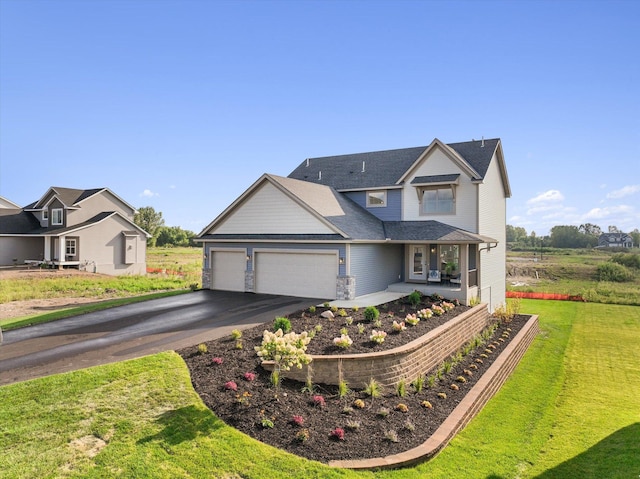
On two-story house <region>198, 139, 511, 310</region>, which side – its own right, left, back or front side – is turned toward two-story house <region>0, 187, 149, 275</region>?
right

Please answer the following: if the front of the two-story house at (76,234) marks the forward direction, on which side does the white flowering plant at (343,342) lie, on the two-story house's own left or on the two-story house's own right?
on the two-story house's own left

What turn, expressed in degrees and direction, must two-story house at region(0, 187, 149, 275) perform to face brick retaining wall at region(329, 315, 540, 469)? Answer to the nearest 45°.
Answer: approximately 45° to its left

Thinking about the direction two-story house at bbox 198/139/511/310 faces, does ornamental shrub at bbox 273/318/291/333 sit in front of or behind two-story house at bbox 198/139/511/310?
in front

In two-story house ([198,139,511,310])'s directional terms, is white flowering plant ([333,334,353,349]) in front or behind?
in front

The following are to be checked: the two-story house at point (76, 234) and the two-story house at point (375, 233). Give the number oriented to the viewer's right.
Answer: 0

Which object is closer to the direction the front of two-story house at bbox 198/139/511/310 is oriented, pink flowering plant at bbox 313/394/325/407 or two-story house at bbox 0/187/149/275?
the pink flowering plant

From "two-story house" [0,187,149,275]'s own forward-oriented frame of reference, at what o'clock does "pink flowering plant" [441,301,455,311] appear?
The pink flowering plant is roughly at 10 o'clock from the two-story house.

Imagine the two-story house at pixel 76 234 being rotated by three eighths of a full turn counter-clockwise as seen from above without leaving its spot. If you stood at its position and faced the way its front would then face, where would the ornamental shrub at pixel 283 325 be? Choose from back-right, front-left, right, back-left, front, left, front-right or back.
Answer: right

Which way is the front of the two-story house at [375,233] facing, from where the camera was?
facing the viewer and to the left of the viewer

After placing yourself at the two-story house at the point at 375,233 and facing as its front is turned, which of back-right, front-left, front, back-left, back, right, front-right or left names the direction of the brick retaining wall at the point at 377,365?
front-left
